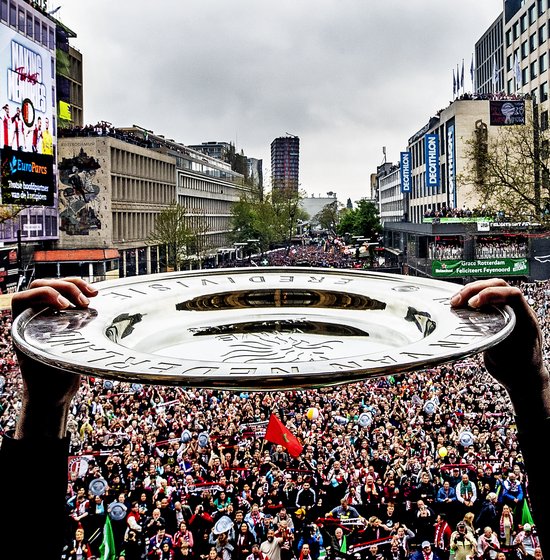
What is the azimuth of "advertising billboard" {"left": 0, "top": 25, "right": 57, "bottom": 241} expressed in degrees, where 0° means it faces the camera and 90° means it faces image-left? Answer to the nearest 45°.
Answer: approximately 315°

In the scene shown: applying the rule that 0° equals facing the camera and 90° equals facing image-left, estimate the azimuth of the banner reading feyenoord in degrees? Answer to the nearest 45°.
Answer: approximately 0°

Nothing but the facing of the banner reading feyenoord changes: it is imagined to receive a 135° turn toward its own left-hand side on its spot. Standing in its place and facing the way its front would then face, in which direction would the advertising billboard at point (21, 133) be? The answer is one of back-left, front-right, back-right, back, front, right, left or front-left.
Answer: back-left
